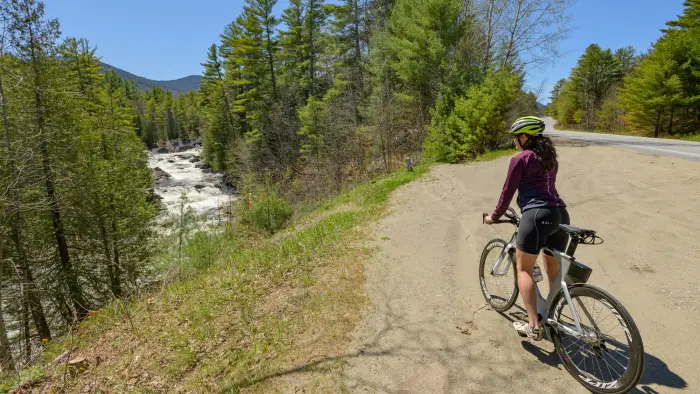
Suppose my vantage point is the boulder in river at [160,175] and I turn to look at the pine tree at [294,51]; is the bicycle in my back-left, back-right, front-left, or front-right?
front-right

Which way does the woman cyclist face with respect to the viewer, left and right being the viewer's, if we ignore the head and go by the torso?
facing away from the viewer and to the left of the viewer

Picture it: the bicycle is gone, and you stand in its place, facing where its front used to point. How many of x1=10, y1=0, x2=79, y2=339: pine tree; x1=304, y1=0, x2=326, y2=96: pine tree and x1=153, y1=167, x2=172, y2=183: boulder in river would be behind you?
0

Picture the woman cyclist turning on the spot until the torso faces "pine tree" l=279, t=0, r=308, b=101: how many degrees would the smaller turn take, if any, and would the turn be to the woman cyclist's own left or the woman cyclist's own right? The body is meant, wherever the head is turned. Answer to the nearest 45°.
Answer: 0° — they already face it

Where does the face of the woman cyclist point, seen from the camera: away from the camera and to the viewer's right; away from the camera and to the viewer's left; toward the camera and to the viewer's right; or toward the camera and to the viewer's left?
away from the camera and to the viewer's left

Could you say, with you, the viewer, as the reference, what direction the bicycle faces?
facing away from the viewer and to the left of the viewer

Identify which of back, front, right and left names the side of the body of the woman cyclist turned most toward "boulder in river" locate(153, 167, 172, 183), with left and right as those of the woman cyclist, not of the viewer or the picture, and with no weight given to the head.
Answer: front

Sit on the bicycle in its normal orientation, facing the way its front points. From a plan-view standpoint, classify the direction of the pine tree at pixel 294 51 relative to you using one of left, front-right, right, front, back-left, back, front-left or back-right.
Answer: front

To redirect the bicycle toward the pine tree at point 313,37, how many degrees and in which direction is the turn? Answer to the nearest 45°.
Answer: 0° — it already faces it

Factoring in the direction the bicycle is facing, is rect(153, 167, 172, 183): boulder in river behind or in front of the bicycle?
in front

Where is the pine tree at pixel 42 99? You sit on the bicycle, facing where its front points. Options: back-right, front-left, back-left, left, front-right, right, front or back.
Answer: front-left

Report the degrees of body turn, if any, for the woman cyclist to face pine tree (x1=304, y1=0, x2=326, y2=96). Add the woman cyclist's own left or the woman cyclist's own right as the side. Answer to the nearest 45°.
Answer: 0° — they already face it

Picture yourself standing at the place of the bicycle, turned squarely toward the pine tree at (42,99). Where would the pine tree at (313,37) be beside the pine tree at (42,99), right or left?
right
